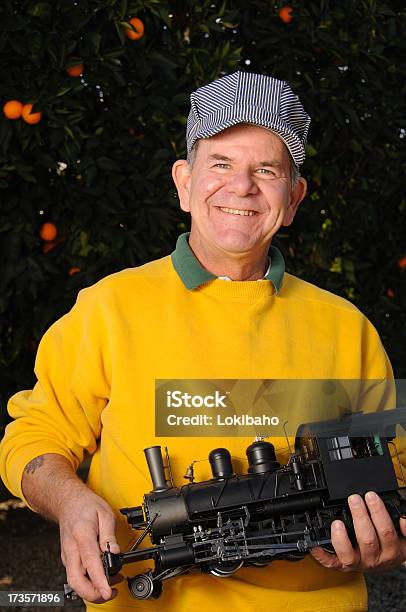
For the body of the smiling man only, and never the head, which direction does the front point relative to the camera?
toward the camera

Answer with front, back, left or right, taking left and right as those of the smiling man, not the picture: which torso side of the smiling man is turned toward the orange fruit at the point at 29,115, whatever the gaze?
back

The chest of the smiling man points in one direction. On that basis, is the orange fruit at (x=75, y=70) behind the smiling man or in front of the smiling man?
behind

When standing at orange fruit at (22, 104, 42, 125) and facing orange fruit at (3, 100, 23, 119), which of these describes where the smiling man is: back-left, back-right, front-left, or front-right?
back-left

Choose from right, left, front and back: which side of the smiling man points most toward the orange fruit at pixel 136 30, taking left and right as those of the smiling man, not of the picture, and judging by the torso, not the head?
back

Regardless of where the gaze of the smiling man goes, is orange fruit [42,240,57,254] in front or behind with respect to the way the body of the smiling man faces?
behind

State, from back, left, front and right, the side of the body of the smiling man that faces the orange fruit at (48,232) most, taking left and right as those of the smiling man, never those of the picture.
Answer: back
